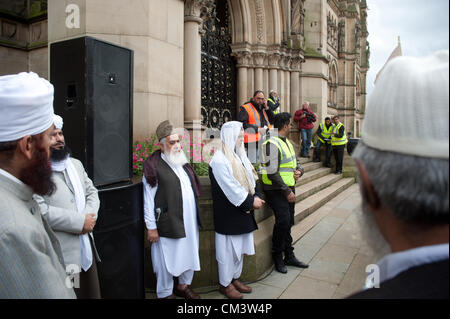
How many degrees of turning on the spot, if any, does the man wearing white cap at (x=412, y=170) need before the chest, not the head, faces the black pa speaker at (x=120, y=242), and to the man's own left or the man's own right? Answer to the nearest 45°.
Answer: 0° — they already face it

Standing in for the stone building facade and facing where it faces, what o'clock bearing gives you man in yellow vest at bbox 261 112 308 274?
The man in yellow vest is roughly at 1 o'clock from the stone building facade.

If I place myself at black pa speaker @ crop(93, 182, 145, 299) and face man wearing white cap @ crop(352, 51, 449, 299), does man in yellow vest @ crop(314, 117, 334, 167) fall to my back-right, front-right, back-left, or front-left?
back-left

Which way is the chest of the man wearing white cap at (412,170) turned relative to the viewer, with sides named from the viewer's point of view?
facing away from the viewer and to the left of the viewer

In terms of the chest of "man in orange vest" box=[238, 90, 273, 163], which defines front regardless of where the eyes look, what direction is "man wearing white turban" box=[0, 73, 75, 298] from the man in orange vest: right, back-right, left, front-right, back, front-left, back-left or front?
front-right

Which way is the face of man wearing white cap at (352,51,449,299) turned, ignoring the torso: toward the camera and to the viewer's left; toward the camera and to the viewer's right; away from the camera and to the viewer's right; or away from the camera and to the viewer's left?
away from the camera and to the viewer's left

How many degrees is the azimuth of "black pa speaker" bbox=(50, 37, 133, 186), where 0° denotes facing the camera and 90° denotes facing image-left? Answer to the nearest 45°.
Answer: approximately 315°

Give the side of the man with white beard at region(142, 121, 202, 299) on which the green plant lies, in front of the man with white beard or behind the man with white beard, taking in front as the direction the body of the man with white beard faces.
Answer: behind
